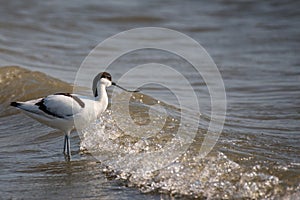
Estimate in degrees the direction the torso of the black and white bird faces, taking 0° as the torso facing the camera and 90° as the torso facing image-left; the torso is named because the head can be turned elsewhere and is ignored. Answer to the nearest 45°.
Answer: approximately 270°
